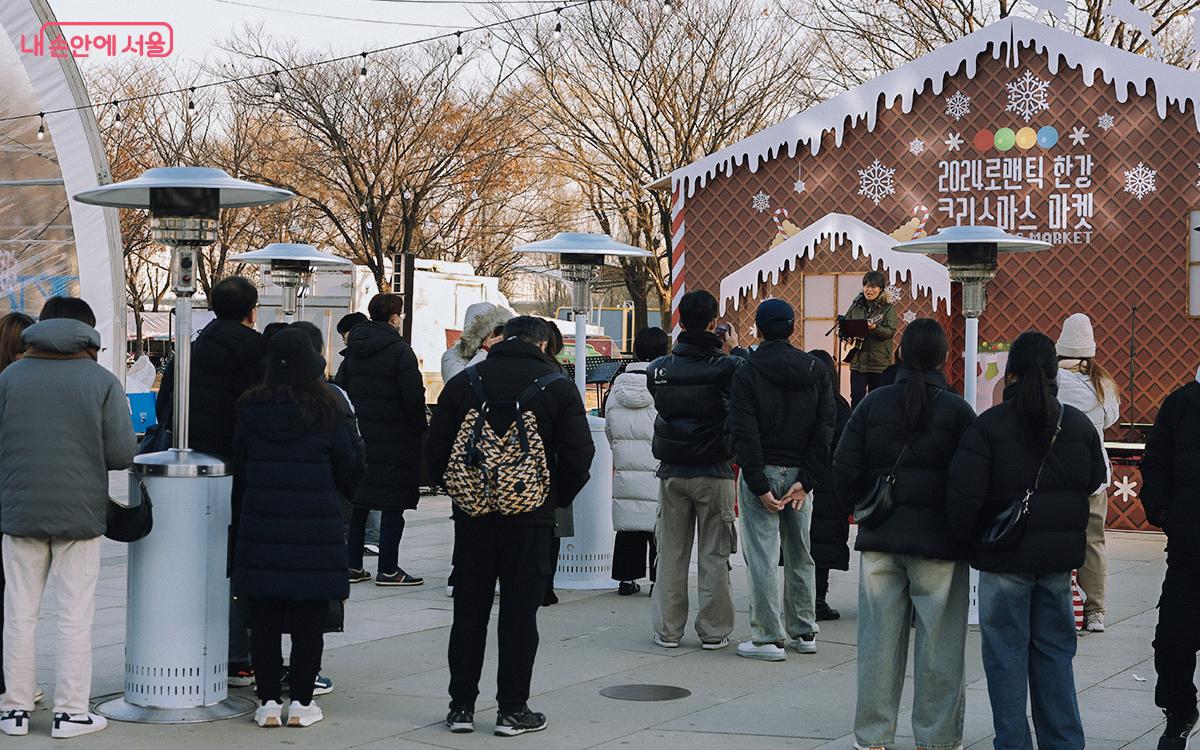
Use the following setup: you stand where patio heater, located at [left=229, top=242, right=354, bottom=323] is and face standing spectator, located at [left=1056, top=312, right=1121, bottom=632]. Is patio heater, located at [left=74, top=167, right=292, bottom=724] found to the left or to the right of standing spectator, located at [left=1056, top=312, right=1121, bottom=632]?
right

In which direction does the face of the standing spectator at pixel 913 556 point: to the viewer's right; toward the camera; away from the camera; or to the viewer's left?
away from the camera

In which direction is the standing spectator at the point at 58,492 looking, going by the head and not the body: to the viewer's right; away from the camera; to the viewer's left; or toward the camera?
away from the camera

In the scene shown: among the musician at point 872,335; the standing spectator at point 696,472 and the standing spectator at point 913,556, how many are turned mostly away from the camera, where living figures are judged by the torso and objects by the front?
2

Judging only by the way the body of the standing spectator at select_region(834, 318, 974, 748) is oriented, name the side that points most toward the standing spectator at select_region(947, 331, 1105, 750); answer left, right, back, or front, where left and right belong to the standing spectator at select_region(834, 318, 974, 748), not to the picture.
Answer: right

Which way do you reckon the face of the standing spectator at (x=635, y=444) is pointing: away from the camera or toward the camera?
away from the camera

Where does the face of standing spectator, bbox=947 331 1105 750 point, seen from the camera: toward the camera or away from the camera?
away from the camera

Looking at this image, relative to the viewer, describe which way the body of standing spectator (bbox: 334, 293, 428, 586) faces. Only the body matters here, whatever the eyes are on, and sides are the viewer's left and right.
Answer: facing away from the viewer and to the right of the viewer

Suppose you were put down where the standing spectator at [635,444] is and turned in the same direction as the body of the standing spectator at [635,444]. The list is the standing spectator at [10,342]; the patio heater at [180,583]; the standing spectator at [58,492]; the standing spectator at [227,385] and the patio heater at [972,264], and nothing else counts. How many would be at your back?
4

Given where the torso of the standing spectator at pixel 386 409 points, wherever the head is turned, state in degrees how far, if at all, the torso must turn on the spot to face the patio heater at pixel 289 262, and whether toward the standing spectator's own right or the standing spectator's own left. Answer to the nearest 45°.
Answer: approximately 45° to the standing spectator's own left

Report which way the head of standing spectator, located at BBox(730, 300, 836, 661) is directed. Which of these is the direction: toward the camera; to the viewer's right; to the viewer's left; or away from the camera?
away from the camera

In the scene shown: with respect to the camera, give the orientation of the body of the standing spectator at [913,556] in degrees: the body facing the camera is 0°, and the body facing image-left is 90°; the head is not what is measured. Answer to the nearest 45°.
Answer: approximately 180°

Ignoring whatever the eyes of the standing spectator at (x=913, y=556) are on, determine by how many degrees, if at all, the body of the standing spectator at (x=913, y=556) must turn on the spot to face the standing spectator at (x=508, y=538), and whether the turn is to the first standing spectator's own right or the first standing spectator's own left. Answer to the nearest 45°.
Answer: approximately 90° to the first standing spectator's own left
